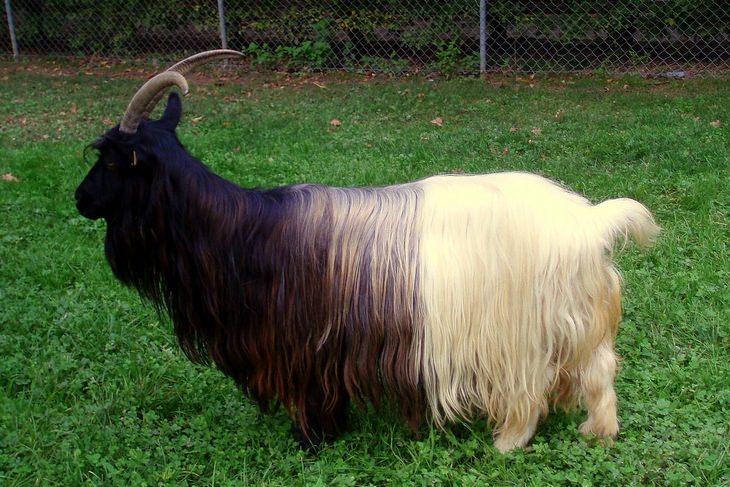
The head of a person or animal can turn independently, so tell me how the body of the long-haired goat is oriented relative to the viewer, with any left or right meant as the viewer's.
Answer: facing to the left of the viewer

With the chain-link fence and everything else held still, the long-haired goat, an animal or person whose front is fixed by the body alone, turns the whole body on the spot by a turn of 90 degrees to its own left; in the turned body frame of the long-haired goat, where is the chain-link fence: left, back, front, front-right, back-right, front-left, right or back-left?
back
